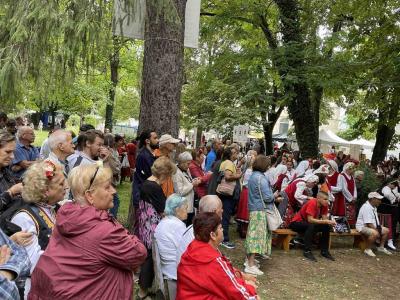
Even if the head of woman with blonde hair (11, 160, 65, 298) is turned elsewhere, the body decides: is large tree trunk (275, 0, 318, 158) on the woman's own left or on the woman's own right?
on the woman's own left

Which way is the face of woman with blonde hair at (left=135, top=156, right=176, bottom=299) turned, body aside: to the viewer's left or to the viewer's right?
to the viewer's right

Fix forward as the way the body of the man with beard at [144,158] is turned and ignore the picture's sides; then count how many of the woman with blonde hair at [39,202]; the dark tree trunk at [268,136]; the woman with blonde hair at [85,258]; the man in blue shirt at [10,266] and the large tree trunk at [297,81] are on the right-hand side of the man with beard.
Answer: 3

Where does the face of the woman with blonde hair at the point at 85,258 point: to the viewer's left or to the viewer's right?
to the viewer's right

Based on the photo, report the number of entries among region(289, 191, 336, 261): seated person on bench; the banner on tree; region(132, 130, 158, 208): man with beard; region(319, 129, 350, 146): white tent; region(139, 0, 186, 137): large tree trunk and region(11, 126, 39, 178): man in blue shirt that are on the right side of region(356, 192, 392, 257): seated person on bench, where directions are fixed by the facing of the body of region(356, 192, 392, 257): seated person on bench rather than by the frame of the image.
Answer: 5

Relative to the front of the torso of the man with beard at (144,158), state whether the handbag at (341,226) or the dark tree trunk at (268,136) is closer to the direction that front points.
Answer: the handbag

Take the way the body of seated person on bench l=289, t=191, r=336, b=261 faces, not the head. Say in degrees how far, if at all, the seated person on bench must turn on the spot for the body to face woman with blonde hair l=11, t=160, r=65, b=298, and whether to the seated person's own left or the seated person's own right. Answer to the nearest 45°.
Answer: approximately 45° to the seated person's own right

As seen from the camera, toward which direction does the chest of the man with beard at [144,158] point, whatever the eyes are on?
to the viewer's right

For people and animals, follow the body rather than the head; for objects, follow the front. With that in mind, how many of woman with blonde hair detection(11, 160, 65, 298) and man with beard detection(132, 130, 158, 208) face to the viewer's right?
2

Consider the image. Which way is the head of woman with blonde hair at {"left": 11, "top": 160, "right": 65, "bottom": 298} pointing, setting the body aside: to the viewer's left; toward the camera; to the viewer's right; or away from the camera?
to the viewer's right

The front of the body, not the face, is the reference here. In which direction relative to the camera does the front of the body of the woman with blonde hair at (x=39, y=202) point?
to the viewer's right

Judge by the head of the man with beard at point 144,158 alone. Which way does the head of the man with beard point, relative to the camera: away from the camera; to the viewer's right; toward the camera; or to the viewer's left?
to the viewer's right
